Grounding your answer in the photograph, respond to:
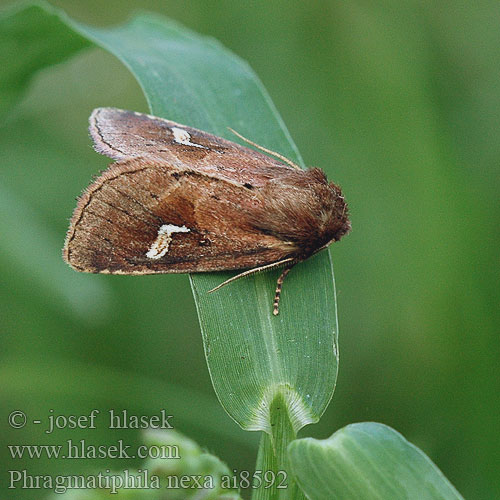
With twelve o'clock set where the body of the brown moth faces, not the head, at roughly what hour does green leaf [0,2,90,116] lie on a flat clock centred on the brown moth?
The green leaf is roughly at 7 o'clock from the brown moth.

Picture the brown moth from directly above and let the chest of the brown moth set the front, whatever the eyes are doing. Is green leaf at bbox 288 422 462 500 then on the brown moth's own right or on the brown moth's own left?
on the brown moth's own right

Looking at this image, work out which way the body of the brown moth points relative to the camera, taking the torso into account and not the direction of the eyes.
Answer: to the viewer's right

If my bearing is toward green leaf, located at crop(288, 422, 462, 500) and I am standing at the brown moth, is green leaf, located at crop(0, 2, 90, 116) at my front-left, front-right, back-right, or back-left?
back-right
